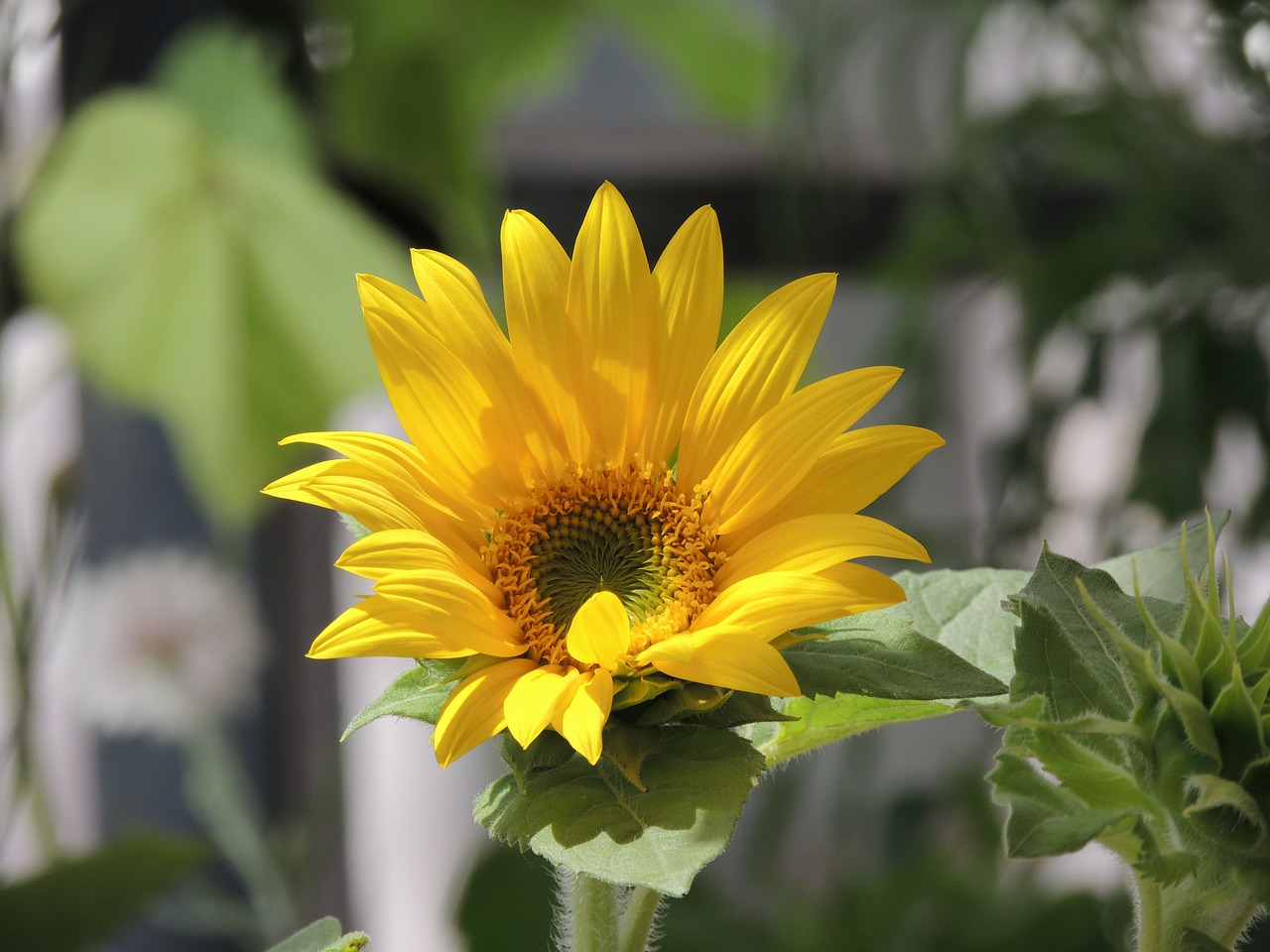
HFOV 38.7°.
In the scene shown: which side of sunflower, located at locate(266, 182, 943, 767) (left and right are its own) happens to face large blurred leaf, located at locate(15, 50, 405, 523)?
back

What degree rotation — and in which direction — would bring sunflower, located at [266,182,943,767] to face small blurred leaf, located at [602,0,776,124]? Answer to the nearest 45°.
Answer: approximately 180°

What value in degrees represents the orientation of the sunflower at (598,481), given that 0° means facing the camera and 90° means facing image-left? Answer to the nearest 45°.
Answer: approximately 0°

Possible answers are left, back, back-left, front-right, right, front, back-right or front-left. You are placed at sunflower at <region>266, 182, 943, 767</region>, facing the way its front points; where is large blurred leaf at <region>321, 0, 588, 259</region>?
back

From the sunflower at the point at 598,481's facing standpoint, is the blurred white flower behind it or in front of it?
behind
